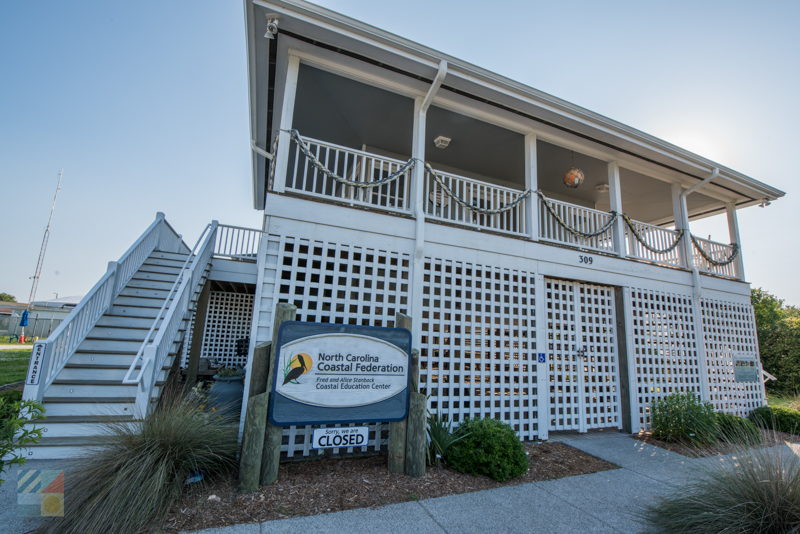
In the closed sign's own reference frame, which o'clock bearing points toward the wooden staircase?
The wooden staircase is roughly at 4 o'clock from the closed sign.

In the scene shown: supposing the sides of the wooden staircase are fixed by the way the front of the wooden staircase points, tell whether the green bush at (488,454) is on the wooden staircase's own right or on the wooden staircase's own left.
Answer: on the wooden staircase's own left

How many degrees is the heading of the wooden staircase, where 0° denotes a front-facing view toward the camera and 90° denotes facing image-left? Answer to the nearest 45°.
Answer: approximately 0°

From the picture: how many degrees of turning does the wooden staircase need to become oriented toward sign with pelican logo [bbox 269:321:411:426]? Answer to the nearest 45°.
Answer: approximately 45° to its left

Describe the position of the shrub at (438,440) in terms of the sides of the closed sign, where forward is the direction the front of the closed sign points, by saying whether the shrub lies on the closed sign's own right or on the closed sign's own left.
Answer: on the closed sign's own left

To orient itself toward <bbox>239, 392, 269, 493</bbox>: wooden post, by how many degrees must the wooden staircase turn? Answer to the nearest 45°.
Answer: approximately 45° to its left

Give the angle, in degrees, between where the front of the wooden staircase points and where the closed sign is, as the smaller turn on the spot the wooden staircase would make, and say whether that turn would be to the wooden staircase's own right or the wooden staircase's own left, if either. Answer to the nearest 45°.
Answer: approximately 45° to the wooden staircase's own left

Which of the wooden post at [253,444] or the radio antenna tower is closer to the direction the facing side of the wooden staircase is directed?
the wooden post
